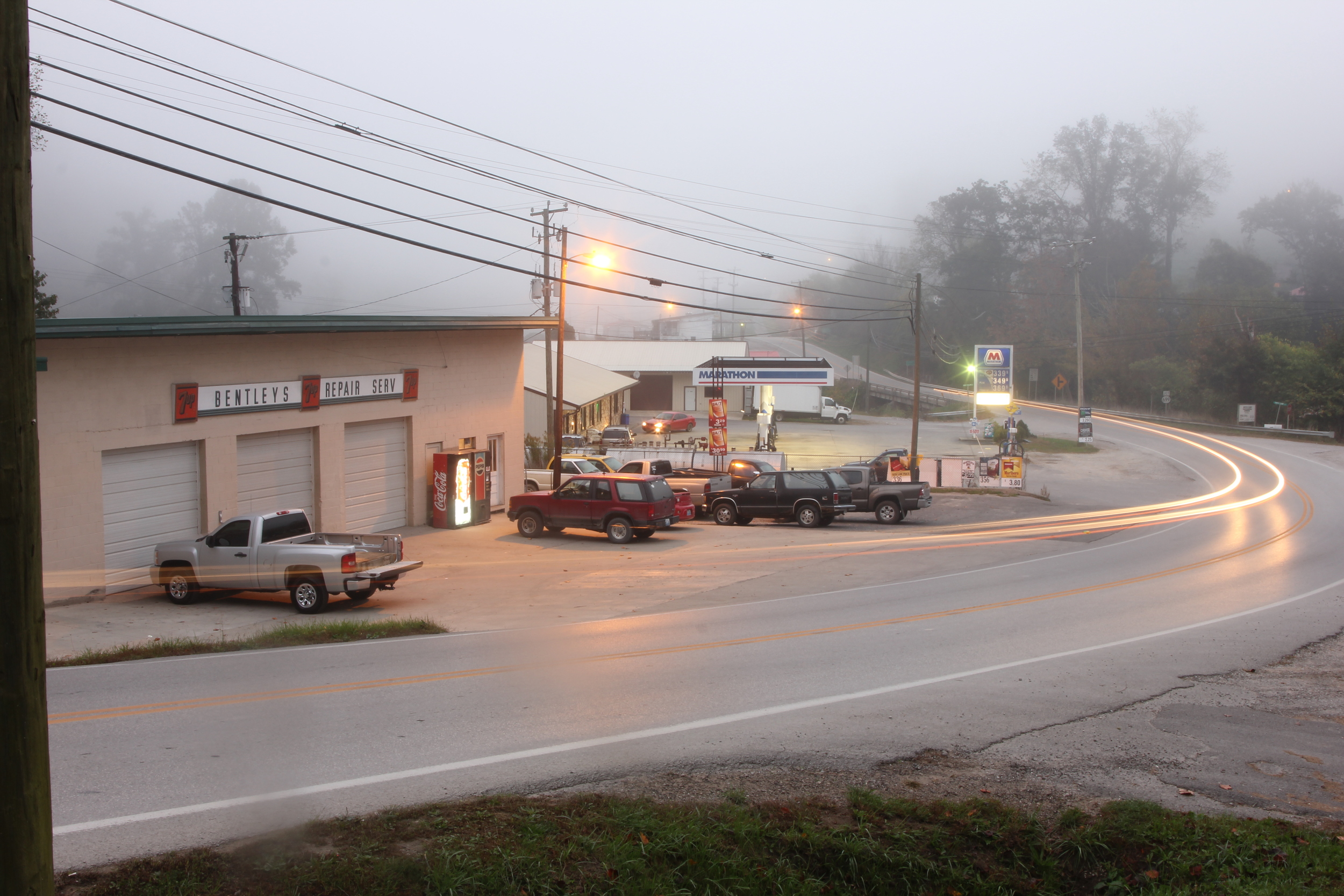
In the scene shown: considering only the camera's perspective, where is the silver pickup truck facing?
facing away from the viewer and to the left of the viewer

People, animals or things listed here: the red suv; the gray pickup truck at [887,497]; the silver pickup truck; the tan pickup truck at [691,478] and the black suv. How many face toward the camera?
0

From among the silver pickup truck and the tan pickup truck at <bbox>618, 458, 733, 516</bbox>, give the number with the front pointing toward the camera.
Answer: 0

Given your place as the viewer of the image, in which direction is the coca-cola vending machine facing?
facing the viewer and to the right of the viewer

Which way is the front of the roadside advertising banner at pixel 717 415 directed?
toward the camera

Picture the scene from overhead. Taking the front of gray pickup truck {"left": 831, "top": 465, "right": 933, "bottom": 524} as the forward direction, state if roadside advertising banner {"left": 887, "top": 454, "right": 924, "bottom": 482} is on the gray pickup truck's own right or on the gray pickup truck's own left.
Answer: on the gray pickup truck's own right

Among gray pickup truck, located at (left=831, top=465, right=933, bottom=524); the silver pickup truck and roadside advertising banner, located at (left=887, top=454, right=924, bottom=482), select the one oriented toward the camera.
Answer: the roadside advertising banner

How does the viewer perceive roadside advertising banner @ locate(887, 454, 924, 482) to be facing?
facing the viewer

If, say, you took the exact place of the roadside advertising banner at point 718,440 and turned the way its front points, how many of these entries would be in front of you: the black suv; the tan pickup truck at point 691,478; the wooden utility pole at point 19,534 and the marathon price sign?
3

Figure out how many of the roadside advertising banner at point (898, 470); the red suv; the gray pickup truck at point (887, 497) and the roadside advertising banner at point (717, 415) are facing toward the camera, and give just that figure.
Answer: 2

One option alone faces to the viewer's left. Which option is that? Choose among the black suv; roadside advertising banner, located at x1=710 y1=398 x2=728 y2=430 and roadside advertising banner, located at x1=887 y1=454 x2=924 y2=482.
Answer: the black suv

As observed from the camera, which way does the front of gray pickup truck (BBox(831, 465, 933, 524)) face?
facing to the left of the viewer

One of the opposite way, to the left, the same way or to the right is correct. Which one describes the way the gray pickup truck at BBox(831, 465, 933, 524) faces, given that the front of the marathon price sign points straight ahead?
to the right

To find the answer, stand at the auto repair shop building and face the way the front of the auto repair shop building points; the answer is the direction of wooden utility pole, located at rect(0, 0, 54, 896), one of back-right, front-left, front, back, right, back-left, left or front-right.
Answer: front-right
